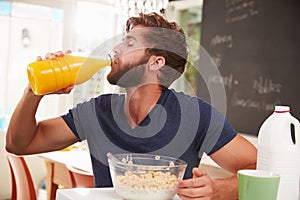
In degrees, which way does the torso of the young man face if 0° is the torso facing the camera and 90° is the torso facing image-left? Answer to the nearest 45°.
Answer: approximately 0°

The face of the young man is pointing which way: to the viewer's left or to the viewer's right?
to the viewer's left

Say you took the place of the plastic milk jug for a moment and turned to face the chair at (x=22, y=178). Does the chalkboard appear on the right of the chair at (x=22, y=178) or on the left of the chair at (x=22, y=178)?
right

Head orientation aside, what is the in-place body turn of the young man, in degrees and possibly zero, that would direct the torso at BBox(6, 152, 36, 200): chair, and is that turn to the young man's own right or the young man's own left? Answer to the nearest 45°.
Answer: approximately 135° to the young man's own right

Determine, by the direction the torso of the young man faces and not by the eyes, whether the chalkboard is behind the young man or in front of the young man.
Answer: behind
